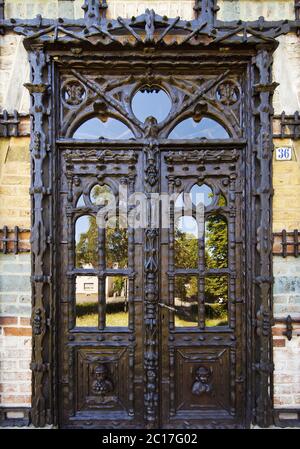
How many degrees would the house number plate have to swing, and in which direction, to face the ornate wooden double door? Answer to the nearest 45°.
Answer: approximately 90° to its right

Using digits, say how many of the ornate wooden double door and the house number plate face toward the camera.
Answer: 2

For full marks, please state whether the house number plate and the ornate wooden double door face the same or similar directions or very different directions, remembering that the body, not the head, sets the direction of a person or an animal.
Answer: same or similar directions

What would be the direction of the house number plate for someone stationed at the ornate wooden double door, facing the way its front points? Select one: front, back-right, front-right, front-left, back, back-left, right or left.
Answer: left

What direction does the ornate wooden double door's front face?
toward the camera
